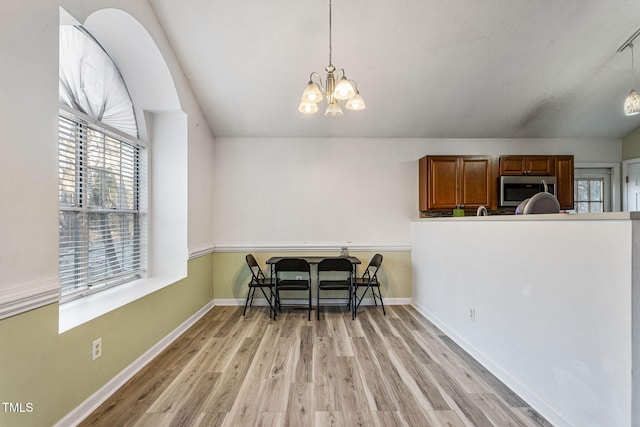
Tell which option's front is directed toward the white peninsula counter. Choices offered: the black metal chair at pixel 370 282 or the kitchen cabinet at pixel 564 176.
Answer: the kitchen cabinet

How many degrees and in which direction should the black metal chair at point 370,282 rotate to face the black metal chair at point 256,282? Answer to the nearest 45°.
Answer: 0° — it already faces it

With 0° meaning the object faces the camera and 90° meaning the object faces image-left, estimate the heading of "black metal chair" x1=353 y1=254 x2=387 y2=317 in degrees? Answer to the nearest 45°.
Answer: approximately 90°

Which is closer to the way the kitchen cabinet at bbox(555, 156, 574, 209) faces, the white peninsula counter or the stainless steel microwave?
the white peninsula counter

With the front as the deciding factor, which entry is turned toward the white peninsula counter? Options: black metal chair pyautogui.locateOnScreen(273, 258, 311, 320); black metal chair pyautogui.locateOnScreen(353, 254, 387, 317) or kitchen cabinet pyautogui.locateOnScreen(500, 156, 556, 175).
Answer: the kitchen cabinet

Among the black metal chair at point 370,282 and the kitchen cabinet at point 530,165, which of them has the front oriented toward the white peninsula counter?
the kitchen cabinet

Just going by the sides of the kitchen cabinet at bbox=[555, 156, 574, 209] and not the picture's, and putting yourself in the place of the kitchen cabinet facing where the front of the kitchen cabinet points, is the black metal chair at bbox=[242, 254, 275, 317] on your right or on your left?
on your right

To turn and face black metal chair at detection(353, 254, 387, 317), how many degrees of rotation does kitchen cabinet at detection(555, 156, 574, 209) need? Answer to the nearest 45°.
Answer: approximately 45° to its right

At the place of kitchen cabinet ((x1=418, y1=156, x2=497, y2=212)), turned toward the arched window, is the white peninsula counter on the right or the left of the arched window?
left

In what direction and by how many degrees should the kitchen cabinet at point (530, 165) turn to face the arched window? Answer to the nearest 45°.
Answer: approximately 45° to its right

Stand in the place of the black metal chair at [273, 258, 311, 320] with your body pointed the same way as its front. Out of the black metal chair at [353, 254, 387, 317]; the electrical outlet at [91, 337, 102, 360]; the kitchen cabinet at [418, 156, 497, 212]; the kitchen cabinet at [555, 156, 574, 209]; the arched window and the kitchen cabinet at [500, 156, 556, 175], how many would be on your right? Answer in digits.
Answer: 4

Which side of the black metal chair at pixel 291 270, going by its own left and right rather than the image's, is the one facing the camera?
back

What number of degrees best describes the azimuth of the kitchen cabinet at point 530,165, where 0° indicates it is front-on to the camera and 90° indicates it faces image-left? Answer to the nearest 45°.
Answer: approximately 0°
